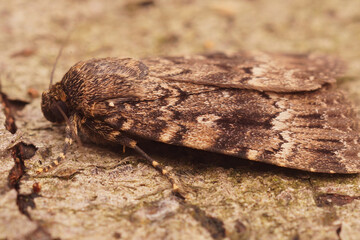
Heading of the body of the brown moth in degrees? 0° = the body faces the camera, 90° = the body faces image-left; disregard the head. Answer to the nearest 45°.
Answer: approximately 90°
